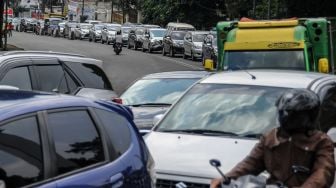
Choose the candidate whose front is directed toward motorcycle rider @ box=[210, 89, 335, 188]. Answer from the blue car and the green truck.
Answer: the green truck

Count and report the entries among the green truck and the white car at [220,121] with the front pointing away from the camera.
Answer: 0

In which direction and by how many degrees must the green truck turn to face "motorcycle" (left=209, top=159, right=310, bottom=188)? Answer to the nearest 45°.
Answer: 0° — it already faces it

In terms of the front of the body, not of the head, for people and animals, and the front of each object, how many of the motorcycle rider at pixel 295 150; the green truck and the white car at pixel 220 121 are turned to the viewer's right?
0

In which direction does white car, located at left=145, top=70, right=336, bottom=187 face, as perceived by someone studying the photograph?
facing the viewer and to the left of the viewer

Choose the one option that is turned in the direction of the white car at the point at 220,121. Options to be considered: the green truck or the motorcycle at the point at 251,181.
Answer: the green truck

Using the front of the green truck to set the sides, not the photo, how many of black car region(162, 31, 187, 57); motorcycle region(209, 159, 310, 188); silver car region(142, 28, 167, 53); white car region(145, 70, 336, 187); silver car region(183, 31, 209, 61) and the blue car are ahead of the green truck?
3

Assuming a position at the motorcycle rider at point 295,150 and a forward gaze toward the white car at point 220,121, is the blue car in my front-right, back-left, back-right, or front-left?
front-left

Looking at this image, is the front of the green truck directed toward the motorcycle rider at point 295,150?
yes

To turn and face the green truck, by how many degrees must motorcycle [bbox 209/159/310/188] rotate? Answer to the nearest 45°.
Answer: approximately 135° to its right

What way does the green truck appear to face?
toward the camera

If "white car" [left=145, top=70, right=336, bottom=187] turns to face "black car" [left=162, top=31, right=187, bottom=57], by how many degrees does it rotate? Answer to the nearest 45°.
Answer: approximately 135° to its right
